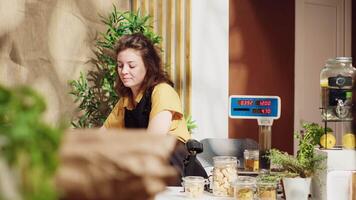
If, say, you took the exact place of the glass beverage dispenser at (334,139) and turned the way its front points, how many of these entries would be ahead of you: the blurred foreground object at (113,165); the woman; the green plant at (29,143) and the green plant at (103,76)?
2

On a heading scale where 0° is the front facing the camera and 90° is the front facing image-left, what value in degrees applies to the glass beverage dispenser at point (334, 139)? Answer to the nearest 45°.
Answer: approximately 0°

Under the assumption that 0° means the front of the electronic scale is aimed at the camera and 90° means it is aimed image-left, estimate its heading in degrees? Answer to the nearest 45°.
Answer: approximately 0°

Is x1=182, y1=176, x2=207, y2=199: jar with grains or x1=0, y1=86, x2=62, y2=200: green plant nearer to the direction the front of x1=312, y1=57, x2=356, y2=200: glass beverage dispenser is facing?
the green plant

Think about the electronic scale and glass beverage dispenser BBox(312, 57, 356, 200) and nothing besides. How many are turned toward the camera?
2

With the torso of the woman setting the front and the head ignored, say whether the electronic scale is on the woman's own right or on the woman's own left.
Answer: on the woman's own left

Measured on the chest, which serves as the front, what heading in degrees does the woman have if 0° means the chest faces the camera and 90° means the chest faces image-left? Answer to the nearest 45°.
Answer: approximately 45°

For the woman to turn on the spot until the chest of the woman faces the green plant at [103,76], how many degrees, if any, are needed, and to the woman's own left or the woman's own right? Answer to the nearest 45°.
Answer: approximately 135° to the woman's own right

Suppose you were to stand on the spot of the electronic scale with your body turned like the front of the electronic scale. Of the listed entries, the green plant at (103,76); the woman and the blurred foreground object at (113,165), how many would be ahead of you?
1
